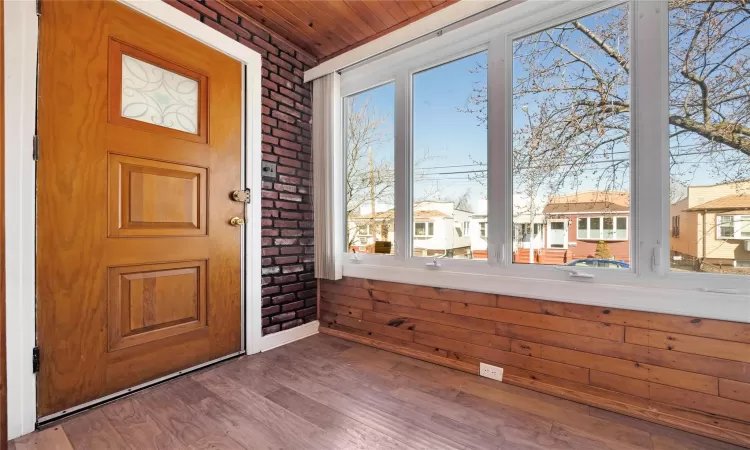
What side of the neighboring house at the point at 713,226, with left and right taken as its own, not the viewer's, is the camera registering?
front

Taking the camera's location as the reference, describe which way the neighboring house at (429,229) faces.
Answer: facing the viewer and to the left of the viewer

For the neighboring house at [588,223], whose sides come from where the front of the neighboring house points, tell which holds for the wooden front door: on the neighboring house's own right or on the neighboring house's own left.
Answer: on the neighboring house's own right

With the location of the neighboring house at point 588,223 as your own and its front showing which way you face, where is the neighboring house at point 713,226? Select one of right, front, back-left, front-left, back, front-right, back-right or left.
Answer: left

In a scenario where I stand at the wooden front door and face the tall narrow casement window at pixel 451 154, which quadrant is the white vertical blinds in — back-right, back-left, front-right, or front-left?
front-left

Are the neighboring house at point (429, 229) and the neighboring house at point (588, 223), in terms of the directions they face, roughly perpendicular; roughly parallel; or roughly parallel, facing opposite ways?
roughly parallel

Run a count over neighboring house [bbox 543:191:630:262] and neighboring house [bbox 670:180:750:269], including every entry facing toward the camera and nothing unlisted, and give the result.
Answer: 2

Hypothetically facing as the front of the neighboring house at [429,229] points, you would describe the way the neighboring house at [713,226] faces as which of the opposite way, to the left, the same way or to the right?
the same way

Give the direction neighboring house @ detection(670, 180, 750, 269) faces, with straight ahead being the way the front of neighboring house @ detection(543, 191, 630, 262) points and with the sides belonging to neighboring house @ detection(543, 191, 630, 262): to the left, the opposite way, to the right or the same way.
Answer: the same way

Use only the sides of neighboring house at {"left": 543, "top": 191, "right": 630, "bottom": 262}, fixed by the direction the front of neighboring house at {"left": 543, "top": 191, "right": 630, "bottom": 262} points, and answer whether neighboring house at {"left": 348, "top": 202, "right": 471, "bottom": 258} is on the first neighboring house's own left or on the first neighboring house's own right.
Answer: on the first neighboring house's own right
